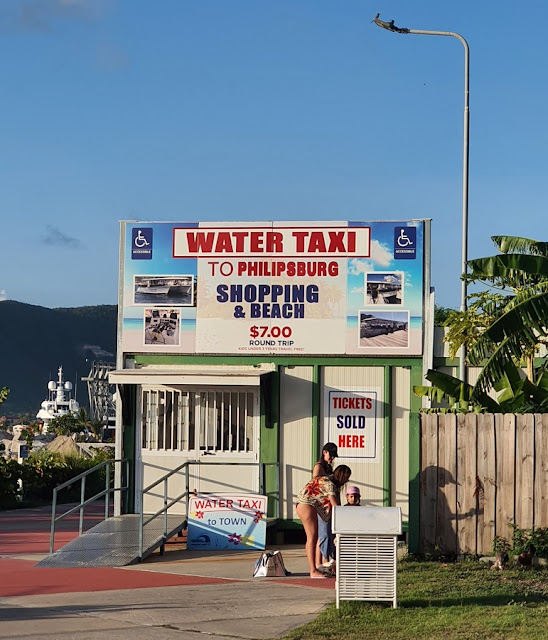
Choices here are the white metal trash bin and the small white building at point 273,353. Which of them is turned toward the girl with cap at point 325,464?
the small white building

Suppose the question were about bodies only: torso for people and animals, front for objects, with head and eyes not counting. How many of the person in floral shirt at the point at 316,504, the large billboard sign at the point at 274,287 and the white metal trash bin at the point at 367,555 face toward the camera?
2

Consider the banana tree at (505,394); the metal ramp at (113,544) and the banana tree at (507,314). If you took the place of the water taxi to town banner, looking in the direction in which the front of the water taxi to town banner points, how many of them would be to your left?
2

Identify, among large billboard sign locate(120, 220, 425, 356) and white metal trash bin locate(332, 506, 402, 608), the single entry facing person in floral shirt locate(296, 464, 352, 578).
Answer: the large billboard sign

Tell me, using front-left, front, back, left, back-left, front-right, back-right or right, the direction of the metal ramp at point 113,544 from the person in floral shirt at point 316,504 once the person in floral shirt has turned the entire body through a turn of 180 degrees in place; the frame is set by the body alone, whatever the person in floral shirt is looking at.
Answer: front-right

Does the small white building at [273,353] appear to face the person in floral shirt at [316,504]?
yes

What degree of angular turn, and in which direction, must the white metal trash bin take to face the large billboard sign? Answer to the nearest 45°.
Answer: approximately 180°

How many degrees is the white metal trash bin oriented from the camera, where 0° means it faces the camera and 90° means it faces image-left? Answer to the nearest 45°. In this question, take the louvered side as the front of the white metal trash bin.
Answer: approximately 0°

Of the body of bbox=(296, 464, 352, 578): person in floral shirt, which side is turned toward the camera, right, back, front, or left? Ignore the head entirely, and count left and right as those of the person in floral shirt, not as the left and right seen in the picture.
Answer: right

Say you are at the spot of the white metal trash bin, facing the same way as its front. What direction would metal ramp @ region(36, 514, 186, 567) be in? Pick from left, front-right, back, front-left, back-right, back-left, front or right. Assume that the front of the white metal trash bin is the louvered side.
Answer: back-right

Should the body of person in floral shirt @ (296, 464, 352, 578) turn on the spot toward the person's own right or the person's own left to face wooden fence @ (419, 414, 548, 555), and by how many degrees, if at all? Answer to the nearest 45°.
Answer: approximately 45° to the person's own left
